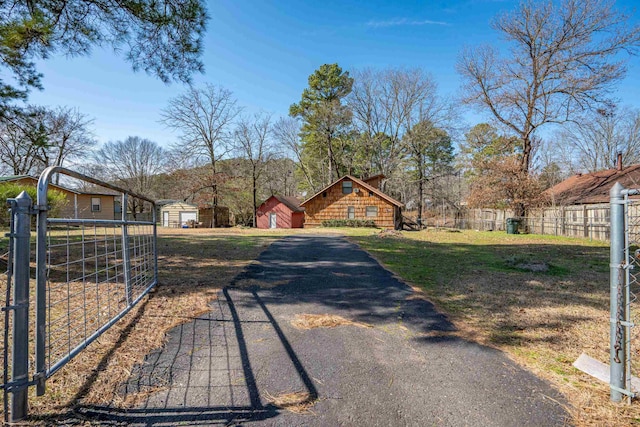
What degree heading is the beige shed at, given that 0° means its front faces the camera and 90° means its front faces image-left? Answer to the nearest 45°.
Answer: approximately 0°

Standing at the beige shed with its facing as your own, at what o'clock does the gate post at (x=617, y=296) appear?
The gate post is roughly at 12 o'clock from the beige shed.

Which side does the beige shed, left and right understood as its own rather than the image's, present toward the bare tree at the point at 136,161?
back

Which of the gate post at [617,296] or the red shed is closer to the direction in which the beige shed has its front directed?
the gate post

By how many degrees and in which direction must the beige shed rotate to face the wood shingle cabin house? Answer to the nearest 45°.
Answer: approximately 45° to its left

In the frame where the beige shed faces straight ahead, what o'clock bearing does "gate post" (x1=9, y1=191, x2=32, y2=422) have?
The gate post is roughly at 12 o'clock from the beige shed.

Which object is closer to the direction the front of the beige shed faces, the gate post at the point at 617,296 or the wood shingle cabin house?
the gate post

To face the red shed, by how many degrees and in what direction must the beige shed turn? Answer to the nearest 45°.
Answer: approximately 45° to its left
